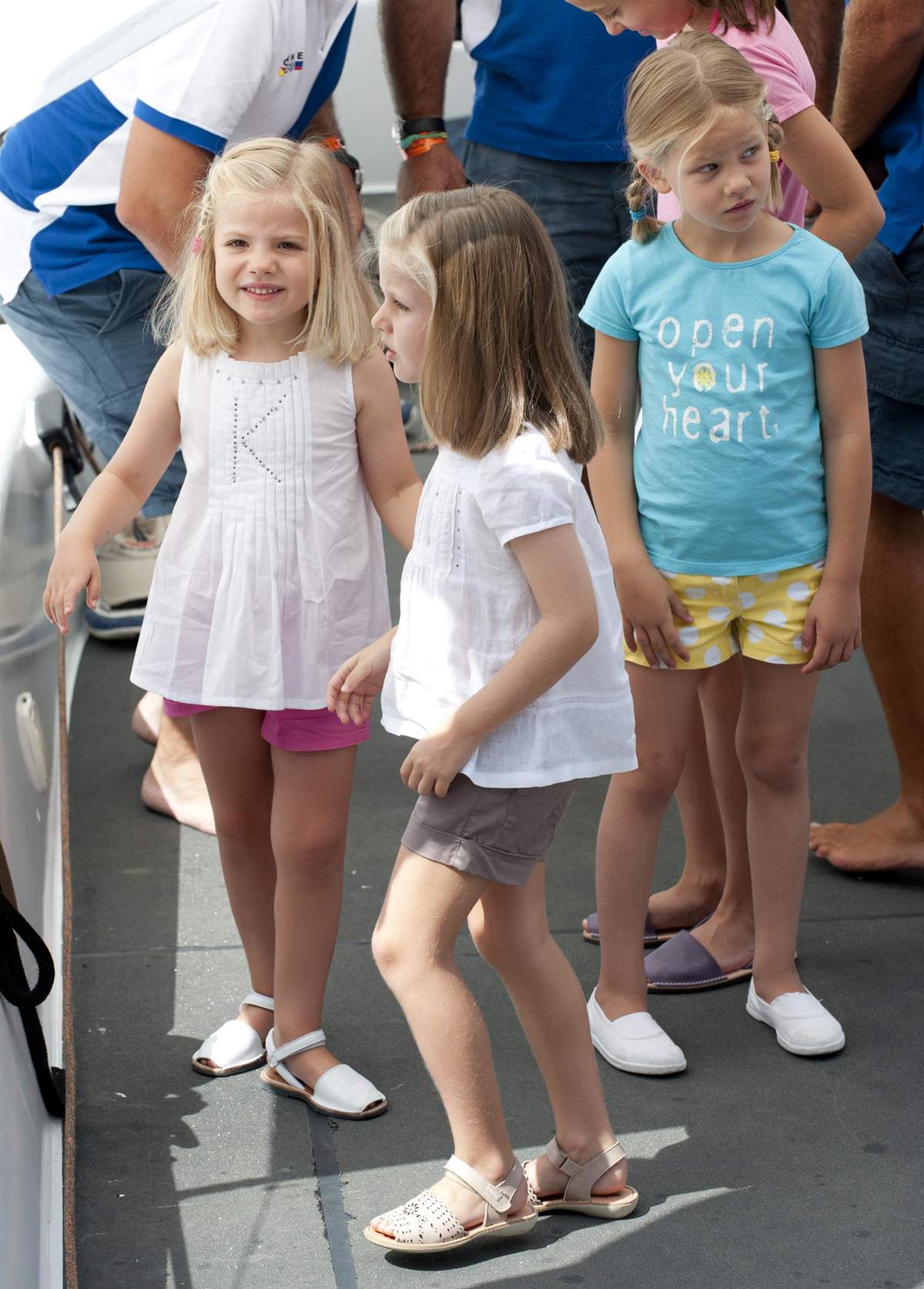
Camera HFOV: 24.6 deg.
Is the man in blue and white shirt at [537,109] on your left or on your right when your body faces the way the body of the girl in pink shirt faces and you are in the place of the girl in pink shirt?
on your right

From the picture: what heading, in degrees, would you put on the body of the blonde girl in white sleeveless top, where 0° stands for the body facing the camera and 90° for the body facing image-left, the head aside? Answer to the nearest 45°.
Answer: approximately 0°

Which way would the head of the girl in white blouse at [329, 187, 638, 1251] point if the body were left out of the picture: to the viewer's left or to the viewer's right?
to the viewer's left

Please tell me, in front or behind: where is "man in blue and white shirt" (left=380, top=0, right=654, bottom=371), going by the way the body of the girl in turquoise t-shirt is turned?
behind

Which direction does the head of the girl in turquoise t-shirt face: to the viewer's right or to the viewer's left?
to the viewer's right

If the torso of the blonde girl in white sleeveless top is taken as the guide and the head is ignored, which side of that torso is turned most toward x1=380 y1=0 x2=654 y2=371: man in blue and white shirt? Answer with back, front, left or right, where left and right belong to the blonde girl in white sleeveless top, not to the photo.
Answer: back

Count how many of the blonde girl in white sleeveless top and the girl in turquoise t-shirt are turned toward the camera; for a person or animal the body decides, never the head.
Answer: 2
